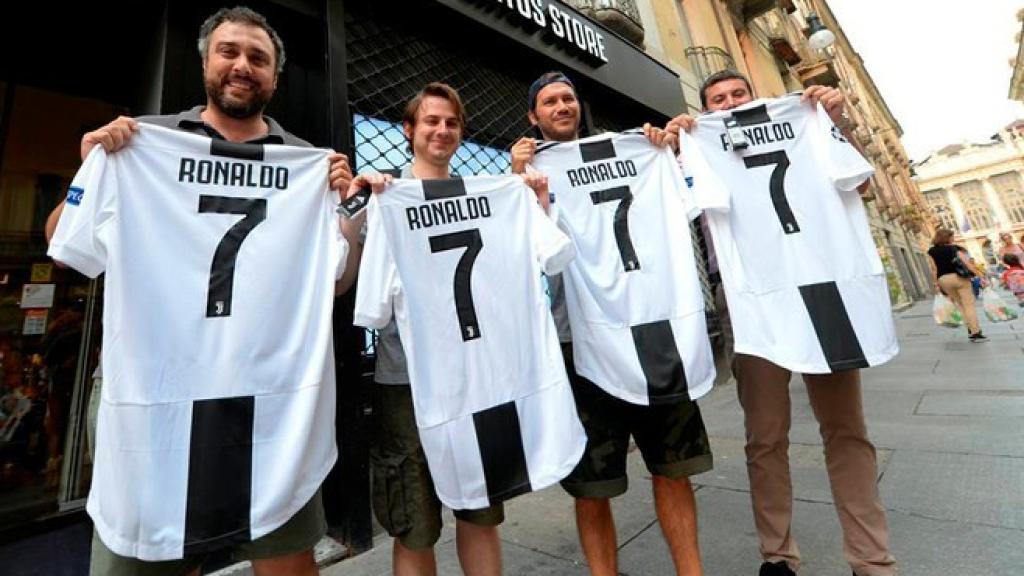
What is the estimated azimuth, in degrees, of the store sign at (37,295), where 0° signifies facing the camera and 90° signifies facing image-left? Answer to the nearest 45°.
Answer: approximately 0°

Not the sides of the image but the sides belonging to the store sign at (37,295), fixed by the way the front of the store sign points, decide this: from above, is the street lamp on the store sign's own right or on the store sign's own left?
on the store sign's own left

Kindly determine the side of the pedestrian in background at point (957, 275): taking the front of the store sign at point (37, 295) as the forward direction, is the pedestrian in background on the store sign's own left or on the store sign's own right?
on the store sign's own left
